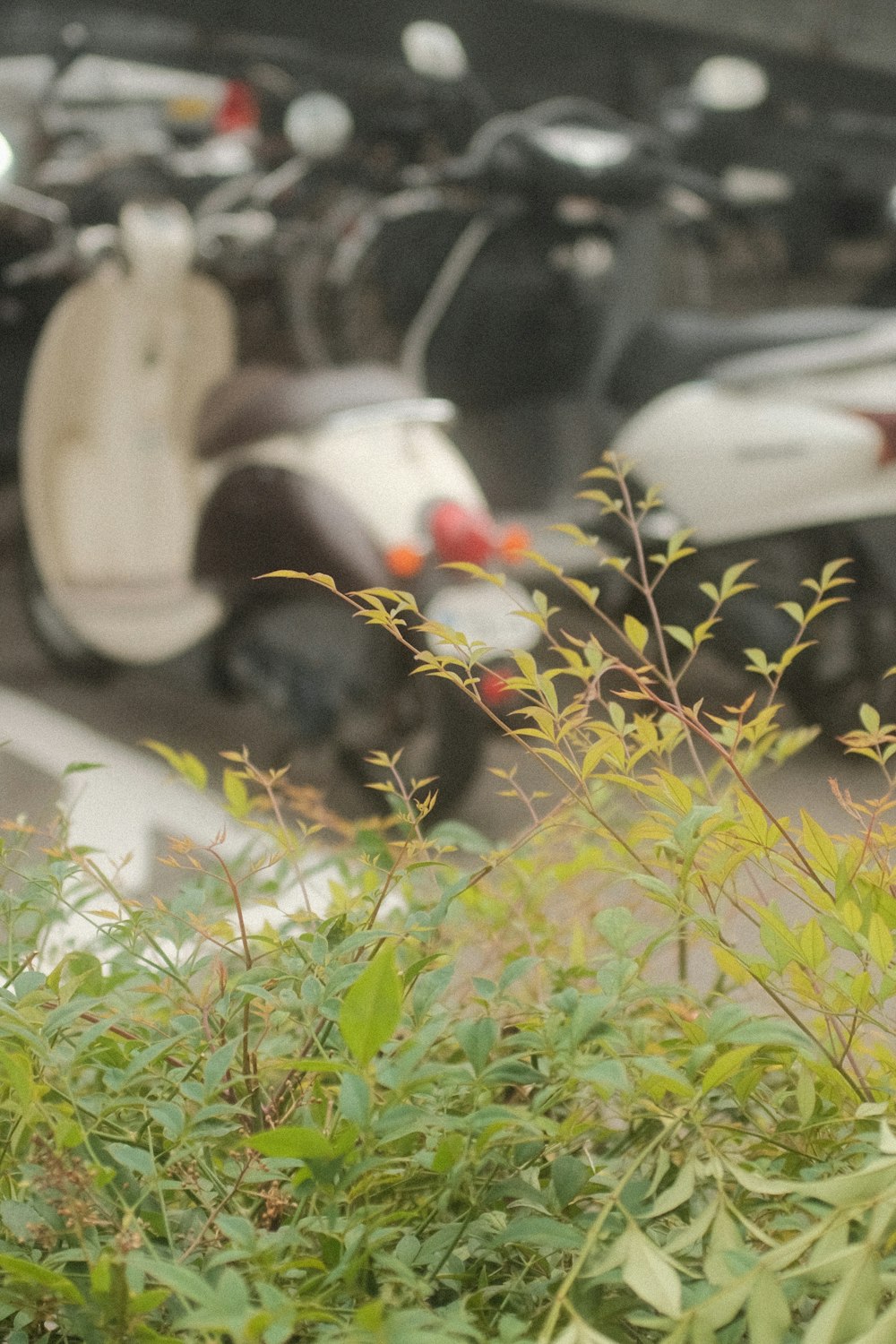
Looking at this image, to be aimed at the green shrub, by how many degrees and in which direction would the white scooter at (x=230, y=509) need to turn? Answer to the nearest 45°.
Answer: approximately 135° to its left

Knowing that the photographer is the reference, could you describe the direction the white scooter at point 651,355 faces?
facing away from the viewer and to the left of the viewer

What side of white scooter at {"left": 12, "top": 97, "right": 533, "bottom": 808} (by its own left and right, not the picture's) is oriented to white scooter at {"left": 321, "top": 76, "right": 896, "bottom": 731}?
right

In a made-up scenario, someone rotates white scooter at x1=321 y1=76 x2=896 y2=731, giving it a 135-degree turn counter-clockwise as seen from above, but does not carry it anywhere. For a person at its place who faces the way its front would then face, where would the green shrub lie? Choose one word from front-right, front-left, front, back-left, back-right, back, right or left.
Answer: front

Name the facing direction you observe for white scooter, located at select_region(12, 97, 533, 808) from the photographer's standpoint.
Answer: facing away from the viewer and to the left of the viewer
